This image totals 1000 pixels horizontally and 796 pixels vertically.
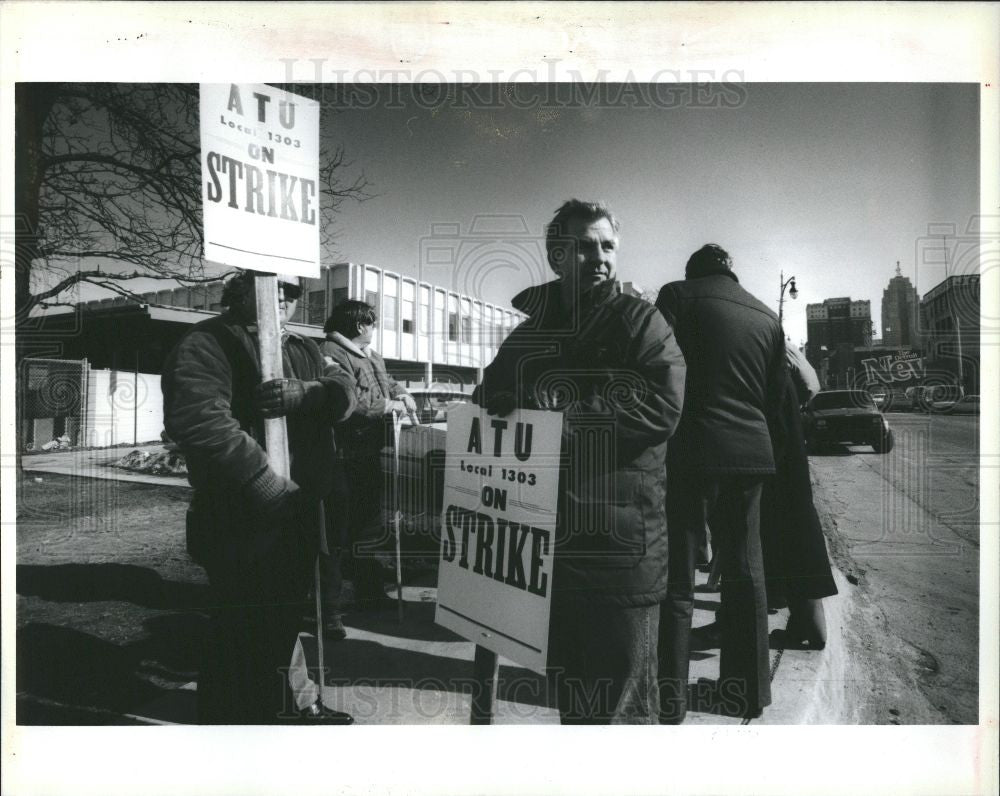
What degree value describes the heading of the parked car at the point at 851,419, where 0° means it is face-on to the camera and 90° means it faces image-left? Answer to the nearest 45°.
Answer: approximately 0°

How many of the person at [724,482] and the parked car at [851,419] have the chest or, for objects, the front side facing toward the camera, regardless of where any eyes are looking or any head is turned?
1

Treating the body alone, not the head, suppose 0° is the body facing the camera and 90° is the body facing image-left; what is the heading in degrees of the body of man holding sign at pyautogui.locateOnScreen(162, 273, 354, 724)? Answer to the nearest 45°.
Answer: approximately 315°

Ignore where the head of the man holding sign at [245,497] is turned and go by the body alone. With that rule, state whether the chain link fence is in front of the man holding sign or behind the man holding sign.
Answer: behind

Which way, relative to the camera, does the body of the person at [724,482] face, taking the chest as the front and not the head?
away from the camera

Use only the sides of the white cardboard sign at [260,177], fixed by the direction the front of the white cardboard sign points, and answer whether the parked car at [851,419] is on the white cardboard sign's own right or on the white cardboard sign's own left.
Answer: on the white cardboard sign's own left

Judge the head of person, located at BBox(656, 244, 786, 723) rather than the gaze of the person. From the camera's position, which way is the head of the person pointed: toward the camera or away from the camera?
away from the camera

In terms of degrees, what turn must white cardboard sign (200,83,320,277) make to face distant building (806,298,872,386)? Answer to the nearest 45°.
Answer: approximately 90° to its left

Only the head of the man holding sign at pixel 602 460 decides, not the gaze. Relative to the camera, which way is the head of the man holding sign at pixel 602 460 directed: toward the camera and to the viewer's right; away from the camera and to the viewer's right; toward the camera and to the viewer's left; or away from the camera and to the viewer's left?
toward the camera and to the viewer's right
